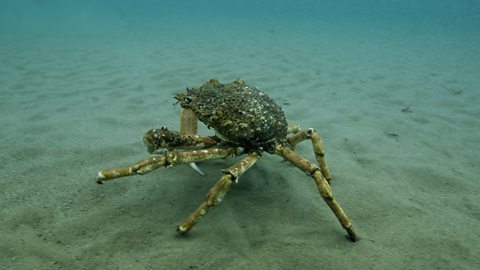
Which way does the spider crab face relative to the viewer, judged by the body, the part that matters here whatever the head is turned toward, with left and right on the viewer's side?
facing to the left of the viewer
